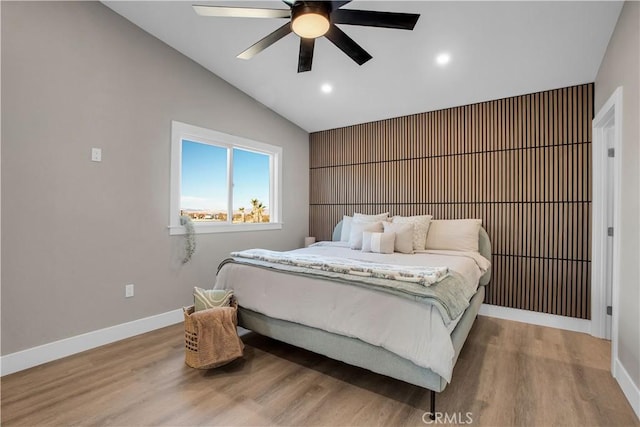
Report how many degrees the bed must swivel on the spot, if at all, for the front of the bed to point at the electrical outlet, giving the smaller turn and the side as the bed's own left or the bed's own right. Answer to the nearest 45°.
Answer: approximately 45° to the bed's own right

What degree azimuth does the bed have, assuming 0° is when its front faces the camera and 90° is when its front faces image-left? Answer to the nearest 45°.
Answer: approximately 45°

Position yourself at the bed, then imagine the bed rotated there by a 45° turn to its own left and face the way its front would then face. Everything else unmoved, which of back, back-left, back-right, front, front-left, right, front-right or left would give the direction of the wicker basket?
right

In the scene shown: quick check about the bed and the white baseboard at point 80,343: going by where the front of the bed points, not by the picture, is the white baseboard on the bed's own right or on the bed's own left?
on the bed's own right

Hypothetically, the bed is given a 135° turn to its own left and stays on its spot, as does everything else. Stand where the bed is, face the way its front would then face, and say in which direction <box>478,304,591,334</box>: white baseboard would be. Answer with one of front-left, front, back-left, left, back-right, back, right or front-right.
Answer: front-left
